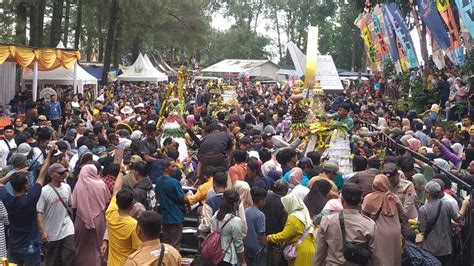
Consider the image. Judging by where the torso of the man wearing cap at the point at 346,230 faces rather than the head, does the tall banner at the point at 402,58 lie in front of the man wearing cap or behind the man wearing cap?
in front

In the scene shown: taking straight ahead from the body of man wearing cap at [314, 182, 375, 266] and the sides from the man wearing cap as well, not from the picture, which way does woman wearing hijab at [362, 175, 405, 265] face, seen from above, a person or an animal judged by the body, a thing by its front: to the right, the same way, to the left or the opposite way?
the same way

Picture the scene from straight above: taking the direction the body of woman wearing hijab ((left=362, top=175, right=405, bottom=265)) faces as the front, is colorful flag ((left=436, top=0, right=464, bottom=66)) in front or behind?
in front

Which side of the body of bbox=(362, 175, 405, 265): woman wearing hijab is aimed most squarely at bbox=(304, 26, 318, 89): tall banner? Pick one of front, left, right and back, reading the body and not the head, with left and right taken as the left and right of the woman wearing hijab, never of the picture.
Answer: front

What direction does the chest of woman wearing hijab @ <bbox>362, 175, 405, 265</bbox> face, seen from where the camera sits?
away from the camera

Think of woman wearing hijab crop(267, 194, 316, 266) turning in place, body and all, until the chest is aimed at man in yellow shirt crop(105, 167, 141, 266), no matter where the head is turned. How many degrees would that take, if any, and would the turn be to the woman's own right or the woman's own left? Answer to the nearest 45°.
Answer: approximately 45° to the woman's own left

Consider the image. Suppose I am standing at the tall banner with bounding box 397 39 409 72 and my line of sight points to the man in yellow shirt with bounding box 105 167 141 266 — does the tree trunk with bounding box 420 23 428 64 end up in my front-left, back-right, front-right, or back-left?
back-left

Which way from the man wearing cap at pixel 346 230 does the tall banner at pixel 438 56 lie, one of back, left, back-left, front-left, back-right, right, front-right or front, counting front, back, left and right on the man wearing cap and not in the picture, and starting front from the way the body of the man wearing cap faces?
front

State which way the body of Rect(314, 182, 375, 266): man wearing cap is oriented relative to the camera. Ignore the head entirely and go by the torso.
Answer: away from the camera

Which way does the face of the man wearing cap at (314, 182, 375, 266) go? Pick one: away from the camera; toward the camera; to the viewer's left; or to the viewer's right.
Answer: away from the camera

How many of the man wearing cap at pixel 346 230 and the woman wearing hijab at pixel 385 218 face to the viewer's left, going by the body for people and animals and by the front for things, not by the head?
0

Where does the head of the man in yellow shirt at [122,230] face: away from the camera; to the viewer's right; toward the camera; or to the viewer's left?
away from the camera

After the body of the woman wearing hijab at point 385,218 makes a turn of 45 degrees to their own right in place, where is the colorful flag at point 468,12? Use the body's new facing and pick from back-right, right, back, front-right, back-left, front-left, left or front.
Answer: front-left
